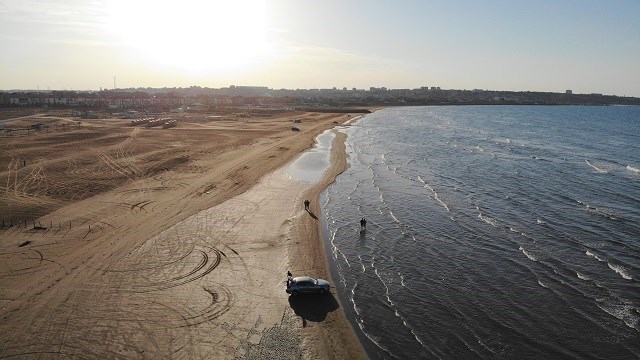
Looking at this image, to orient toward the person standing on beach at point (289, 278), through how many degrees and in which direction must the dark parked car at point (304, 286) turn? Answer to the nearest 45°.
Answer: approximately 135° to its left

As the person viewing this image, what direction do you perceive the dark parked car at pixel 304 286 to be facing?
facing to the right of the viewer
